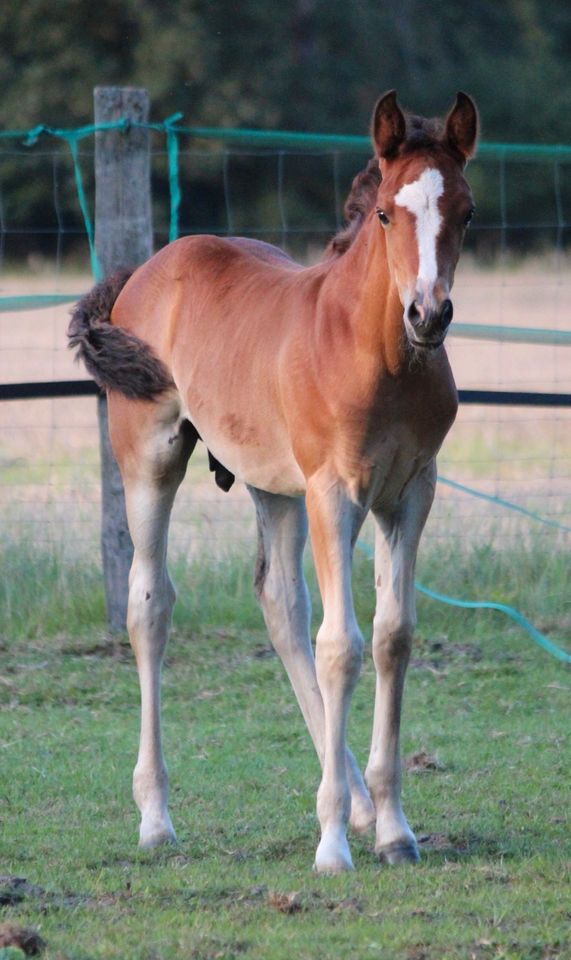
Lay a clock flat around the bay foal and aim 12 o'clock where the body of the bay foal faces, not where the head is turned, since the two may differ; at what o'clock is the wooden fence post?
The wooden fence post is roughly at 7 o'clock from the bay foal.

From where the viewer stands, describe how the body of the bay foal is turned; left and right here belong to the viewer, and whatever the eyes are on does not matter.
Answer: facing the viewer and to the right of the viewer

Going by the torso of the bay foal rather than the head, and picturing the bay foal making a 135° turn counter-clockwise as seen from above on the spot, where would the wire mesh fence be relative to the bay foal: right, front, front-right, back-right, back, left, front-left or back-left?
front
